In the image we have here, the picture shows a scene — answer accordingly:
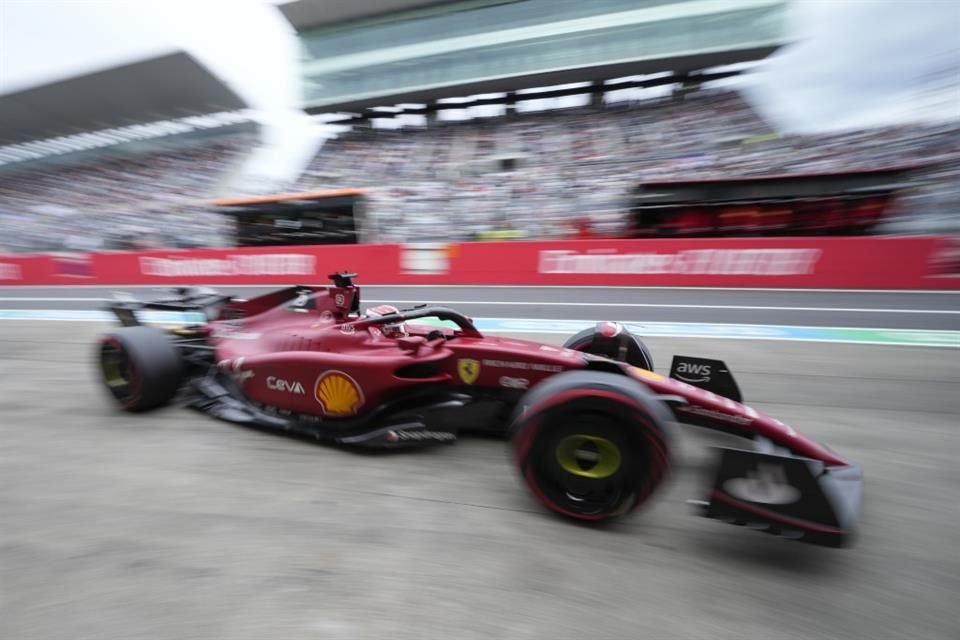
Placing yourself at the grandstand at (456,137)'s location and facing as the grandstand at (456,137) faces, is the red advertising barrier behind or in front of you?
in front

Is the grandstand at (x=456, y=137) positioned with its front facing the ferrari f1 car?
yes

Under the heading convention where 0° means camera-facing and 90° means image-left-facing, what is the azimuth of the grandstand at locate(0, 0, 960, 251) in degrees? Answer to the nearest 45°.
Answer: approximately 0°

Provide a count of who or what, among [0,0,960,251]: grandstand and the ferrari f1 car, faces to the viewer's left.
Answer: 0

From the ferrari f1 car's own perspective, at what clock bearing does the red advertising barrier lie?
The red advertising barrier is roughly at 8 o'clock from the ferrari f1 car.

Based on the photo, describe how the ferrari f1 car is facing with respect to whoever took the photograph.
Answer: facing the viewer and to the right of the viewer
